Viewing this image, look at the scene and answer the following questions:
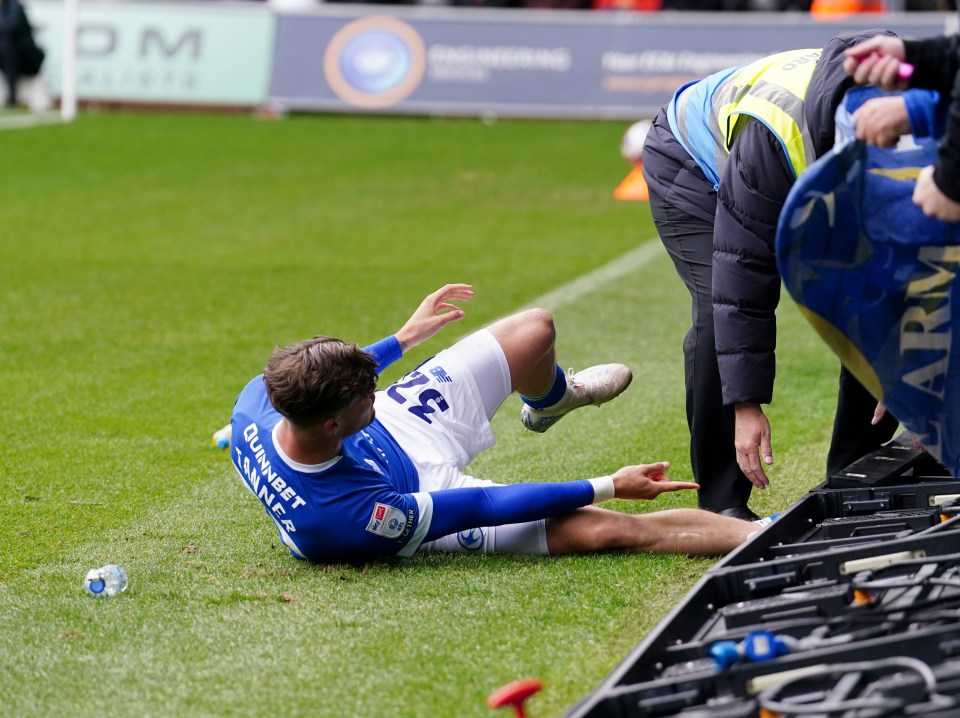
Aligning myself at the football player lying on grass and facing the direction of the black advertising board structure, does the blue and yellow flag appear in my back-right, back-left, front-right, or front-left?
front-left

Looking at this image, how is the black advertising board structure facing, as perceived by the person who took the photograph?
facing away from the viewer and to the left of the viewer

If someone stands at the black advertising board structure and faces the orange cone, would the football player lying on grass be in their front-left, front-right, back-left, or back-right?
front-left
